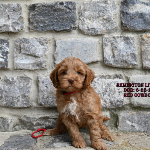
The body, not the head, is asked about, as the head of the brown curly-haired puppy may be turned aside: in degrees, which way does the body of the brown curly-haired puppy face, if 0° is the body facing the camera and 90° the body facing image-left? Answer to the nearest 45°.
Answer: approximately 0°
